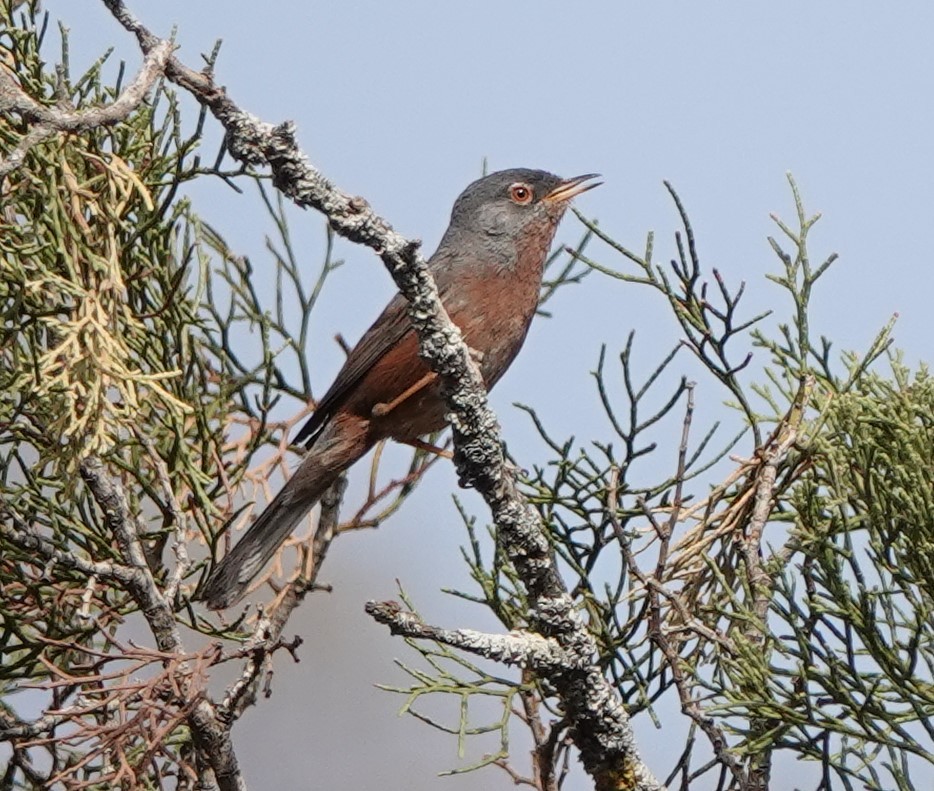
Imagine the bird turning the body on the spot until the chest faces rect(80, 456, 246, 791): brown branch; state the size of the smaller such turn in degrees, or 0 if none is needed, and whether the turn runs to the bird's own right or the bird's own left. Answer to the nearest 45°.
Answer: approximately 135° to the bird's own right

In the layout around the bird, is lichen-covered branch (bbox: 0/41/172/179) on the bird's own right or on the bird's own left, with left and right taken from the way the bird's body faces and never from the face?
on the bird's own right

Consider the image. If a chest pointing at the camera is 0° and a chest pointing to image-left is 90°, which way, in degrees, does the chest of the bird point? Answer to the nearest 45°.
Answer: approximately 270°
